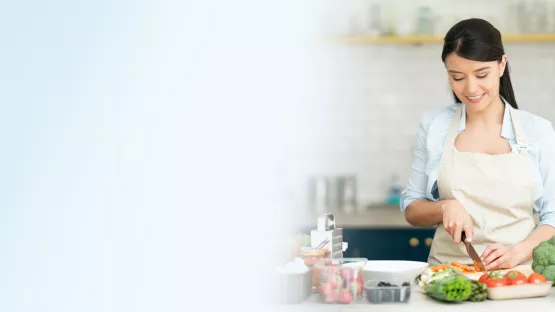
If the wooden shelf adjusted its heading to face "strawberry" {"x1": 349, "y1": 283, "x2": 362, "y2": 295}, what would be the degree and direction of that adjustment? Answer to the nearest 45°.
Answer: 0° — it already faces it

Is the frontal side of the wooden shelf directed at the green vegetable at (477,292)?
yes

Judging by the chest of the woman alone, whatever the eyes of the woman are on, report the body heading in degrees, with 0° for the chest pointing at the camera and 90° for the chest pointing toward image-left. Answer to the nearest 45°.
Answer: approximately 0°

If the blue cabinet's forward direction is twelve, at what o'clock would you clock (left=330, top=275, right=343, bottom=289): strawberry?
The strawberry is roughly at 12 o'clock from the blue cabinet.

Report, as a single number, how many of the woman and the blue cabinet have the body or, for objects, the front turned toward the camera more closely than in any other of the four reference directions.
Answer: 2

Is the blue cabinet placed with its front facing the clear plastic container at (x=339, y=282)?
yes

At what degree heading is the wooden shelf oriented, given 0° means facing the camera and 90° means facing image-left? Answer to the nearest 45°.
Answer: approximately 0°
